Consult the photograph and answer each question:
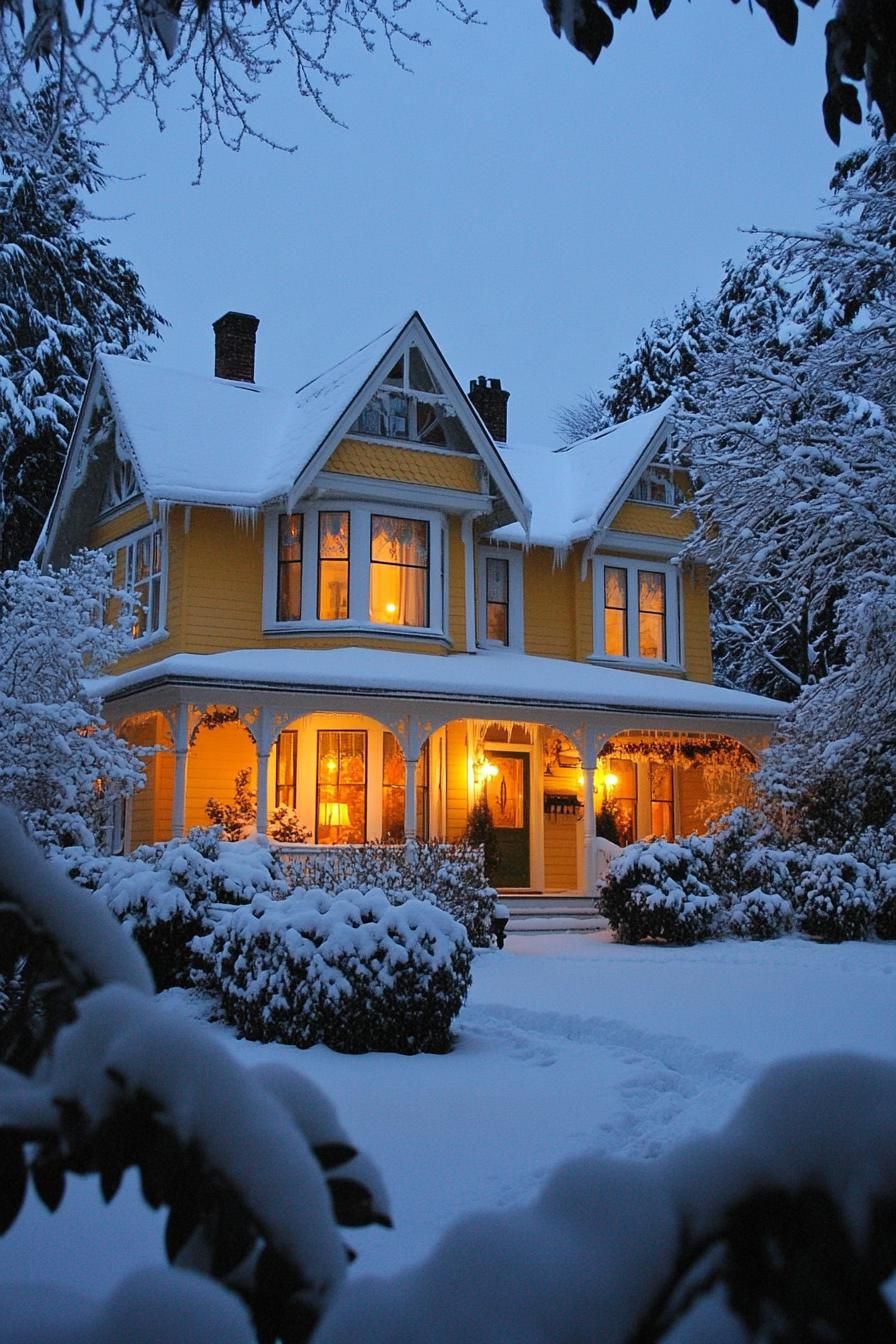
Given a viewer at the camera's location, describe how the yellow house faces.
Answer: facing the viewer and to the right of the viewer

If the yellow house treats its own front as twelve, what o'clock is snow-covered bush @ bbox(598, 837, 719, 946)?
The snow-covered bush is roughly at 12 o'clock from the yellow house.

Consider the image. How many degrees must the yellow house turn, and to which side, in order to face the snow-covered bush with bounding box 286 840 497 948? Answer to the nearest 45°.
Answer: approximately 45° to its right

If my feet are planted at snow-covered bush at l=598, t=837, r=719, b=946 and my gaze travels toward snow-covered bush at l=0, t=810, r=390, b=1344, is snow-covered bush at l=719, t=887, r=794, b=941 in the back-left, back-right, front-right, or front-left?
back-left

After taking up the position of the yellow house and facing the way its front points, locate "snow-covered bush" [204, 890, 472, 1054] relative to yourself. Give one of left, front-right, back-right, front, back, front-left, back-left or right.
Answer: front-right

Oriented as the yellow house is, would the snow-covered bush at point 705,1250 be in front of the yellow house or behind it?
in front

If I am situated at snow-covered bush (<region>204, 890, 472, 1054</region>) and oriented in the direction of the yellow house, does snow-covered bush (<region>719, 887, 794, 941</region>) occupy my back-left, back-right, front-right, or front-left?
front-right

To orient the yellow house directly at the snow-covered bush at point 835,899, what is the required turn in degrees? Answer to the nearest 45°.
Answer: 0° — it already faces it

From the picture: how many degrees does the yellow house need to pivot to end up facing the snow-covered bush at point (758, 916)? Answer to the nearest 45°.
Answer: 0° — it already faces it

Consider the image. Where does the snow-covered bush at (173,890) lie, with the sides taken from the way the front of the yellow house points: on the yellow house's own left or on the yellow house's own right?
on the yellow house's own right

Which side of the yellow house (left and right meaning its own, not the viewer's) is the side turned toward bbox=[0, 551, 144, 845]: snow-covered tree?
right
